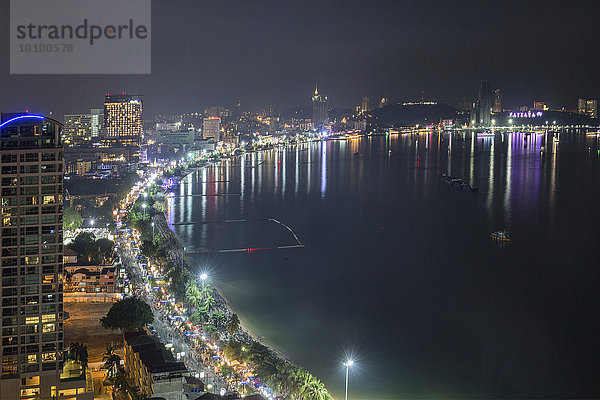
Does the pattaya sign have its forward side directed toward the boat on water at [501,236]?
yes

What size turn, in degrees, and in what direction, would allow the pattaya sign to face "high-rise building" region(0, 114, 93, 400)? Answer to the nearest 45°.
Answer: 0° — it already faces it

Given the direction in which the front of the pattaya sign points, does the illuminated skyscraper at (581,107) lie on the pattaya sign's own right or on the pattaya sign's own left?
on the pattaya sign's own left

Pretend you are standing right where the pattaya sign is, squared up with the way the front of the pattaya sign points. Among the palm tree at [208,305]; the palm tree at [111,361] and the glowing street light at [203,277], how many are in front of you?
3

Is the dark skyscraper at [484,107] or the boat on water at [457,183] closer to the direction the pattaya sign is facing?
the boat on water

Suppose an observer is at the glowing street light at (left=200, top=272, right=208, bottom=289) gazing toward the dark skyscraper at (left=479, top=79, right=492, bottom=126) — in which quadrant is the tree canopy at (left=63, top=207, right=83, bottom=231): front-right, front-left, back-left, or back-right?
front-left

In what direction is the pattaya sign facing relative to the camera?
toward the camera

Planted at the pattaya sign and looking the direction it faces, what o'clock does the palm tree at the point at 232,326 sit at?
The palm tree is roughly at 12 o'clock from the pattaya sign.

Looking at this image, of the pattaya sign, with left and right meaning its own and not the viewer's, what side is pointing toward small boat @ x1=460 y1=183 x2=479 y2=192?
front

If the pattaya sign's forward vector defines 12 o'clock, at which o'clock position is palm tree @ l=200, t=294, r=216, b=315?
The palm tree is roughly at 12 o'clock from the pattaya sign.

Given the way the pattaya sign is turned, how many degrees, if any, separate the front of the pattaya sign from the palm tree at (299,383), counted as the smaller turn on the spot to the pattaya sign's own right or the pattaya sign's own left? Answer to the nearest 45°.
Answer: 0° — it already faces it

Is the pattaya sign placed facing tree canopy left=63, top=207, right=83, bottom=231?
yes

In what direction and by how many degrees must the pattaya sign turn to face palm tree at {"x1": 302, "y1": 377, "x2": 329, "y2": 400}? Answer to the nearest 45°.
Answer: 0° — it already faces it

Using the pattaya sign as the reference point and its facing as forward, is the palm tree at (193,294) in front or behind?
in front

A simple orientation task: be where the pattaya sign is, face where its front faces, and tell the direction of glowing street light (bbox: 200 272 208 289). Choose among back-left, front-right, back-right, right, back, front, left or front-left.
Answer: front
